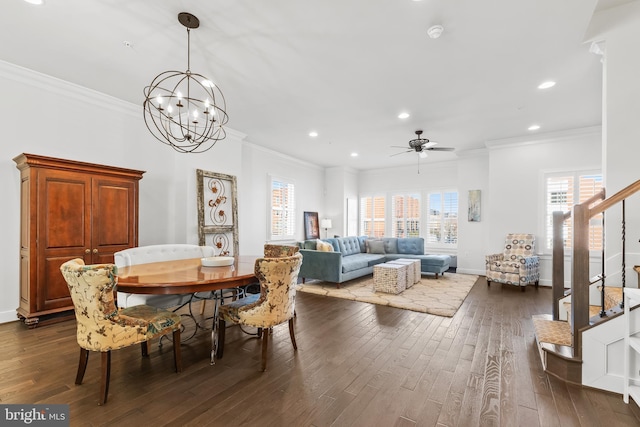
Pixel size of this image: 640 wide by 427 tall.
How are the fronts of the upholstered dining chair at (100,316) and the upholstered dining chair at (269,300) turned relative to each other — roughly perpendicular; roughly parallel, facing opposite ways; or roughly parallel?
roughly perpendicular

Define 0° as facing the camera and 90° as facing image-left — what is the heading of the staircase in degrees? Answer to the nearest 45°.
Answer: approximately 90°

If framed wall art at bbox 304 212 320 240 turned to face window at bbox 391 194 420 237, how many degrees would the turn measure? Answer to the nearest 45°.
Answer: approximately 45° to its left

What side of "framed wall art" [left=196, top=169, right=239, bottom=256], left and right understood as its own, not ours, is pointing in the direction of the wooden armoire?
right

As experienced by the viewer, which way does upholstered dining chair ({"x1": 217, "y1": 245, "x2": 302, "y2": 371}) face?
facing away from the viewer and to the left of the viewer

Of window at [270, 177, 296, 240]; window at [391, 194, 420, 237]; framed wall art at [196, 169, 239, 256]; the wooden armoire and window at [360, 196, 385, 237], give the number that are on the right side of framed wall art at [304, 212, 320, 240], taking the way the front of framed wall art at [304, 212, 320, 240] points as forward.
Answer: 3

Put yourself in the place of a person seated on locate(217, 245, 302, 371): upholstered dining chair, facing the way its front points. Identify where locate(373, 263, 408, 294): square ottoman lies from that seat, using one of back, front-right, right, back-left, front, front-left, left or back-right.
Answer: right

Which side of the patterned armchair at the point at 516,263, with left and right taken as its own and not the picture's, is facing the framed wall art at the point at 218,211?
front

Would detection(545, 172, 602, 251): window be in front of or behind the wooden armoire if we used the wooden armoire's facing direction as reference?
in front

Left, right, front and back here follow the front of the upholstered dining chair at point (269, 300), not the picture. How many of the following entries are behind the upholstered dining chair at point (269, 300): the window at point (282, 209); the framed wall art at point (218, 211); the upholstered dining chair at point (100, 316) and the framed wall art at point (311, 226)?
0

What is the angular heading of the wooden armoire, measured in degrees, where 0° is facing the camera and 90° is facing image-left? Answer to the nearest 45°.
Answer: approximately 315°

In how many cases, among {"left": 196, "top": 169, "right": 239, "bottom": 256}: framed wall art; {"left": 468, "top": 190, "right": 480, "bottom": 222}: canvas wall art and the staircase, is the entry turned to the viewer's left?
1

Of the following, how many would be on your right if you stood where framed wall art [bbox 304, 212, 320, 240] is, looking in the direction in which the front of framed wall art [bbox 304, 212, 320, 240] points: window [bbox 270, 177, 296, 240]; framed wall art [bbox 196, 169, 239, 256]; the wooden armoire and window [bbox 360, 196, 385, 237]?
3

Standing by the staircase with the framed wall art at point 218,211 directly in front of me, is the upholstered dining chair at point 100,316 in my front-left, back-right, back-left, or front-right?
front-left

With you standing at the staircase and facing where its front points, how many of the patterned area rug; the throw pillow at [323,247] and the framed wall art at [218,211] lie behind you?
0

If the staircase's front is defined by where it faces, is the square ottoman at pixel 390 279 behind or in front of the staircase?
in front

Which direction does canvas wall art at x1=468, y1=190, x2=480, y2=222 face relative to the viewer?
toward the camera

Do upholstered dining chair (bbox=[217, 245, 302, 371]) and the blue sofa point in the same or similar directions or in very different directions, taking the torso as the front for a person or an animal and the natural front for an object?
very different directions
